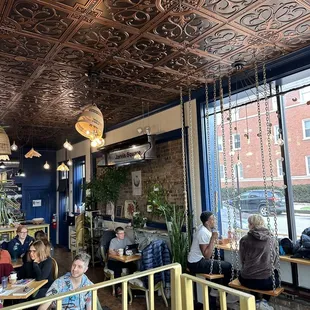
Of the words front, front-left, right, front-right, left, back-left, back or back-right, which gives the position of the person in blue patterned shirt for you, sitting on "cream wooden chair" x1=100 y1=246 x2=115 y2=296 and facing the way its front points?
right

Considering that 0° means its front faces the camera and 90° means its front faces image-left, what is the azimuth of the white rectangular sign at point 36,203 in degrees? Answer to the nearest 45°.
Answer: approximately 0°

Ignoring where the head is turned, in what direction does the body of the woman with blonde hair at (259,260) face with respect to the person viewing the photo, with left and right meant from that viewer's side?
facing away from the viewer

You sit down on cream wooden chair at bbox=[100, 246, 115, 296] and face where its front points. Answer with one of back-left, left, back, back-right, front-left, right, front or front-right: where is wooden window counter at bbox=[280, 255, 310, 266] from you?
front-right

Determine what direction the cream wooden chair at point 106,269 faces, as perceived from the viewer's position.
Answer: facing to the right of the viewer

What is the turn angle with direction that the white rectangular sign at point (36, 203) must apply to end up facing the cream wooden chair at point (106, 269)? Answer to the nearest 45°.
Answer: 0° — it already faces it

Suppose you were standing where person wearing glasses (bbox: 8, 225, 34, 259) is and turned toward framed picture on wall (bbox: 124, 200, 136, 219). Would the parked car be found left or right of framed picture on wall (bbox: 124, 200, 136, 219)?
right

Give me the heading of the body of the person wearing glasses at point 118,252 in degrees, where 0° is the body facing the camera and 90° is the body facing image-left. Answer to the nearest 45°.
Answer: approximately 315°

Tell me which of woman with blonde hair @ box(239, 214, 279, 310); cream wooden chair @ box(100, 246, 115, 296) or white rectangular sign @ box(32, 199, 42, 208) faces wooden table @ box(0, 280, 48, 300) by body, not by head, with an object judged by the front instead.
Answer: the white rectangular sign

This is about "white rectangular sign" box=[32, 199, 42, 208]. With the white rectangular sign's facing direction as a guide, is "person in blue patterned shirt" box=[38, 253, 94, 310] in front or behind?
in front
